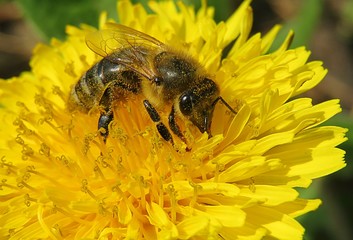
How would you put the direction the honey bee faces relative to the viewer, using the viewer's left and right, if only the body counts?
facing to the right of the viewer

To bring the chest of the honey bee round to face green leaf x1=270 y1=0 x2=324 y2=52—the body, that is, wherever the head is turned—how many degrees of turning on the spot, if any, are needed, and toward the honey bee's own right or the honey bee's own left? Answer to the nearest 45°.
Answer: approximately 45° to the honey bee's own left
